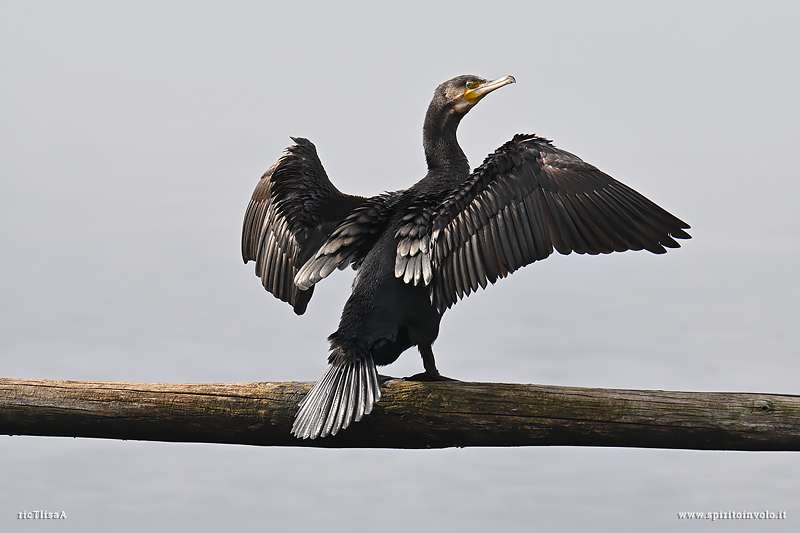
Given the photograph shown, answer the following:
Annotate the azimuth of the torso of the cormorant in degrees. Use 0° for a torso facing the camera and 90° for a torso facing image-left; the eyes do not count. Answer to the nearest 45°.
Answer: approximately 225°
